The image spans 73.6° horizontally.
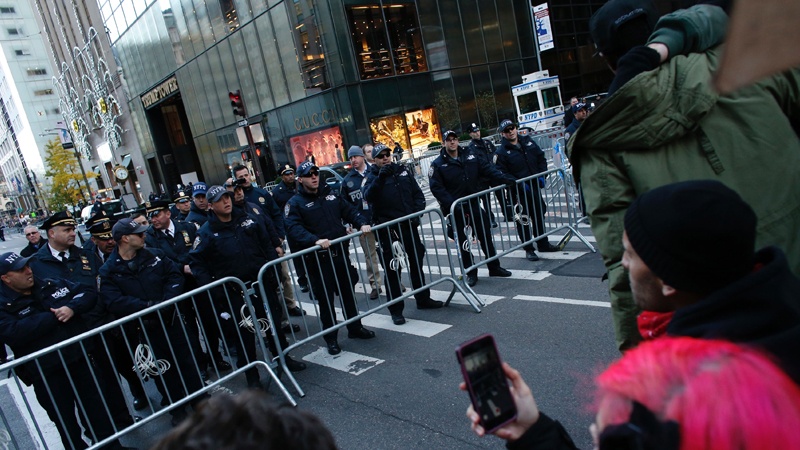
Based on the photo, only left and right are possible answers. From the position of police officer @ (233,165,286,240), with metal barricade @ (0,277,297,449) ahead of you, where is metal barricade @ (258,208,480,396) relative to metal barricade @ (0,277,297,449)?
left

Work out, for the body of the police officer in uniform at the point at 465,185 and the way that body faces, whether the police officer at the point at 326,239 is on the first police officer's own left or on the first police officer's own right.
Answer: on the first police officer's own right

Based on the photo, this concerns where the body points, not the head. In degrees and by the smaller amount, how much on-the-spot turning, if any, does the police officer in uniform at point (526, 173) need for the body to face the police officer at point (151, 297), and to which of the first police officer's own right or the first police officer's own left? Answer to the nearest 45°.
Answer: approximately 45° to the first police officer's own right

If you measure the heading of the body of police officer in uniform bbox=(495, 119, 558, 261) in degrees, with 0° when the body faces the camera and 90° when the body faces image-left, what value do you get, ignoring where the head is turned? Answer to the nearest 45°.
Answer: approximately 0°

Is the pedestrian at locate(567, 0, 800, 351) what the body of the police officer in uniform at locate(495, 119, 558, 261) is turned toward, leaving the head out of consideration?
yes

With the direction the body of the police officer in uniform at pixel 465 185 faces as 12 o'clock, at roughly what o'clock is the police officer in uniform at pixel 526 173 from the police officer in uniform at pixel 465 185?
the police officer in uniform at pixel 526 173 is roughly at 8 o'clock from the police officer in uniform at pixel 465 185.

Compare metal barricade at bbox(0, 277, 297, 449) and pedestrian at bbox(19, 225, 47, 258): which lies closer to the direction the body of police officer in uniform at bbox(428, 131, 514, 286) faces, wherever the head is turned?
the metal barricade

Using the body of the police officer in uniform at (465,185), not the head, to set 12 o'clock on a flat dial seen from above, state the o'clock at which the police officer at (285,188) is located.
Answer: The police officer is roughly at 4 o'clock from the police officer in uniform.

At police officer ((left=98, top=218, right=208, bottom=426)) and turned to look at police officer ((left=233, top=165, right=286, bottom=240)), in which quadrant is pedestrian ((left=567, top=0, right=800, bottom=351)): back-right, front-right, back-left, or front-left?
back-right
